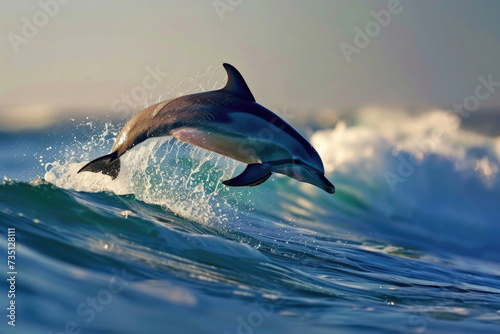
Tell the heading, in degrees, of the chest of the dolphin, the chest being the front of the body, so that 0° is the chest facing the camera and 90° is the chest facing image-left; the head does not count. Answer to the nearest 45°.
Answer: approximately 270°
